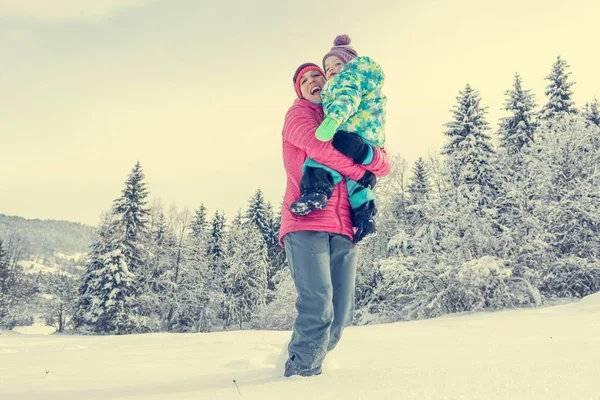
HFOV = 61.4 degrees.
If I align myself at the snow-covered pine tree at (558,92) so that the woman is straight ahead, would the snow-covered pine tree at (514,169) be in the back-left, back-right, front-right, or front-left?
front-right

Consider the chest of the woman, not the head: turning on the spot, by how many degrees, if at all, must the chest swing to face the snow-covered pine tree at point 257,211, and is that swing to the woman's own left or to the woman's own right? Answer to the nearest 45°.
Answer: approximately 135° to the woman's own left

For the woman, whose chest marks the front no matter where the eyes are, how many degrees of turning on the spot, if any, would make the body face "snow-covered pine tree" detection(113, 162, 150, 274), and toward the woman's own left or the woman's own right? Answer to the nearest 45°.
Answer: approximately 180°

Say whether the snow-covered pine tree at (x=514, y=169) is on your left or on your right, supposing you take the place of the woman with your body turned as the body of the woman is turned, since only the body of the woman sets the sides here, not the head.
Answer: on your left

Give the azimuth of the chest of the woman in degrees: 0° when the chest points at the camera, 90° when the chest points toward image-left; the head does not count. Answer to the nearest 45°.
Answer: approximately 315°

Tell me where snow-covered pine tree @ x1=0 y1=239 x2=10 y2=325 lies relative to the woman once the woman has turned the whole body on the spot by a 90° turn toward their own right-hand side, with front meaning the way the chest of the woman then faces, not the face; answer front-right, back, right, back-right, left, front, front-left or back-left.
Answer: right

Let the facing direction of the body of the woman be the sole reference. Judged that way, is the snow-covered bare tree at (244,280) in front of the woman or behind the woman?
behind

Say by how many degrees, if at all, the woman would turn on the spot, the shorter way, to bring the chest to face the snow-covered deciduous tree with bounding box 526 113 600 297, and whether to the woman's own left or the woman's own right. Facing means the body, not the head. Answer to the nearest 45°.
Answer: approximately 90° to the woman's own left

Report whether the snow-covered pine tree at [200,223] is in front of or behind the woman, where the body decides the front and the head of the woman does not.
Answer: behind

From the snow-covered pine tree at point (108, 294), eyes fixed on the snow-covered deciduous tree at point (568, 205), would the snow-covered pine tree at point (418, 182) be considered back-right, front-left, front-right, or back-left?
front-left

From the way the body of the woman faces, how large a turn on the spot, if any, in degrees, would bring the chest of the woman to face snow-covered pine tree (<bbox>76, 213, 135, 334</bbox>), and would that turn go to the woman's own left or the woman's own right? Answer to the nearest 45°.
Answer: approximately 180°
